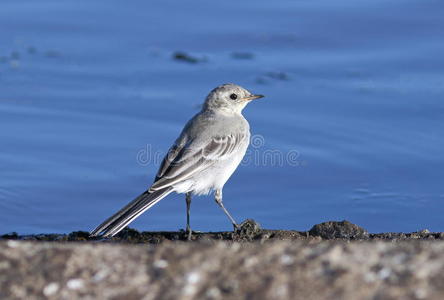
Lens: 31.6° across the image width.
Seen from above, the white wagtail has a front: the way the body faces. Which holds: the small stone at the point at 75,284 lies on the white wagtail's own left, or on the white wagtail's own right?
on the white wagtail's own right

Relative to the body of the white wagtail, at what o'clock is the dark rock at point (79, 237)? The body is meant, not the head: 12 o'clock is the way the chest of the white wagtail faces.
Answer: The dark rock is roughly at 5 o'clock from the white wagtail.

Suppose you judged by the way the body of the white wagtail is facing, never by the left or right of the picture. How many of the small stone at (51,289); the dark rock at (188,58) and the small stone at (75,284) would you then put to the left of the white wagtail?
1

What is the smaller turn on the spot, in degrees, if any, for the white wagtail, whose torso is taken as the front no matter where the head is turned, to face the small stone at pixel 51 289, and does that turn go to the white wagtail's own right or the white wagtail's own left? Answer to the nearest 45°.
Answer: approximately 90° to the white wagtail's own right

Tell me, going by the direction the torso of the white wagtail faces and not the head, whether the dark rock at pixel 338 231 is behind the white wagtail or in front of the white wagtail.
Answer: in front

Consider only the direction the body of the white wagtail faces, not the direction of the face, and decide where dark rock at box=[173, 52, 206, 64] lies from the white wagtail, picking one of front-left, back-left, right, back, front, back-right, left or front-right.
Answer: left

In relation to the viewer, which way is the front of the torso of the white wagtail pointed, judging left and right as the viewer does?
facing to the right of the viewer
